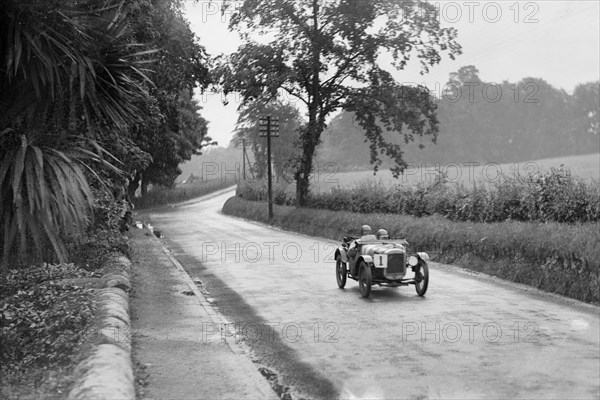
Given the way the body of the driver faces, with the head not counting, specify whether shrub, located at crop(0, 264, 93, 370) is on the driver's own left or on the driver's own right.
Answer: on the driver's own right

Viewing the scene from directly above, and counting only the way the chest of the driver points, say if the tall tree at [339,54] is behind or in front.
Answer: behind

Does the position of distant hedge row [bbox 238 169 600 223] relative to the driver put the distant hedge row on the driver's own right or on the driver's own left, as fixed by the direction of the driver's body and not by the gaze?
on the driver's own left

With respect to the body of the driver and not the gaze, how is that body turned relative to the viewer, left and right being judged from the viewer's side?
facing the viewer and to the right of the viewer

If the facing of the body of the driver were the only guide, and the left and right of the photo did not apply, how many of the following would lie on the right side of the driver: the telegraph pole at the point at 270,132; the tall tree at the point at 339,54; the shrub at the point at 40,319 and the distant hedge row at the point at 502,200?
1

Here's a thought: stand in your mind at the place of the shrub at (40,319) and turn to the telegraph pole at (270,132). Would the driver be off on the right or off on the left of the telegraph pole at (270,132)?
right

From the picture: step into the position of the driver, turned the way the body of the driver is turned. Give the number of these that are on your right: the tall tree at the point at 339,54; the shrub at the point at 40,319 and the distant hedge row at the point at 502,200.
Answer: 1

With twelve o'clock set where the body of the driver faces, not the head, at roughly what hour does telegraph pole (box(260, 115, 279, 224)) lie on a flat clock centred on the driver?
The telegraph pole is roughly at 7 o'clock from the driver.
